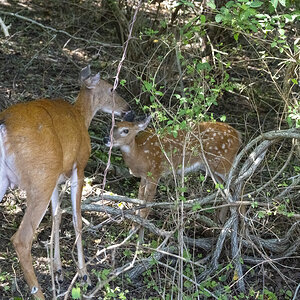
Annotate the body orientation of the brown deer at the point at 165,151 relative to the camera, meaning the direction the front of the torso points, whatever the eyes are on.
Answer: to the viewer's left

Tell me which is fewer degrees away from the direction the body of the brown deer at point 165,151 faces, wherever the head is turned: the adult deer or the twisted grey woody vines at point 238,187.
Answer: the adult deer

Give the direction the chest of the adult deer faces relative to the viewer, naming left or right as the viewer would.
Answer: facing away from the viewer and to the right of the viewer

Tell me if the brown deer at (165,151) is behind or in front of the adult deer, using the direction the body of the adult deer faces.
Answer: in front

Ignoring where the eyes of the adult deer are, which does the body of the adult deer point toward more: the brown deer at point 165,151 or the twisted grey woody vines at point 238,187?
the brown deer

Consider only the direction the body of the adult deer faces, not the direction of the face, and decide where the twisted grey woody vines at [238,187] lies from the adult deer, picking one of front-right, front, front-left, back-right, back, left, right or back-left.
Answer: front-right

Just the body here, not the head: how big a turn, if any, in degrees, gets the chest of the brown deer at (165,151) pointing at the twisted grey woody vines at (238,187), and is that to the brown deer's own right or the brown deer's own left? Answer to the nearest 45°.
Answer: approximately 135° to the brown deer's own left

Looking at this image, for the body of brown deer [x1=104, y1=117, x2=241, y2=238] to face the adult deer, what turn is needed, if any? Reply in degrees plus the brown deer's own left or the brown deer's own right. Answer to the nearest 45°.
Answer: approximately 45° to the brown deer's own left
